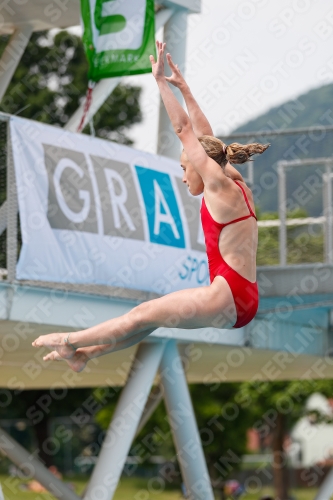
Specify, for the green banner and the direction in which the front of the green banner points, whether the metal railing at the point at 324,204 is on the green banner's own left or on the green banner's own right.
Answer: on the green banner's own left

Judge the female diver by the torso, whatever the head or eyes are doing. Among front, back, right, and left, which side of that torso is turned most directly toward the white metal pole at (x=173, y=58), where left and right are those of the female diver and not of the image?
right

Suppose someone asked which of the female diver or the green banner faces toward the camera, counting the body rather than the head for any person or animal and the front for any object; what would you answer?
the green banner

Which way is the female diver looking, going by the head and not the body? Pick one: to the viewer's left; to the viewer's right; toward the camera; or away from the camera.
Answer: to the viewer's left

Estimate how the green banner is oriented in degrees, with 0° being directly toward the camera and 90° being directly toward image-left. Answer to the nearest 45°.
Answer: approximately 0°

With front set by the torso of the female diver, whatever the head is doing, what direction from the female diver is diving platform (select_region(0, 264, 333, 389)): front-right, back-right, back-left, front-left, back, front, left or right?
right

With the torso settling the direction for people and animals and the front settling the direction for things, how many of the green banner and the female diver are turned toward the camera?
1

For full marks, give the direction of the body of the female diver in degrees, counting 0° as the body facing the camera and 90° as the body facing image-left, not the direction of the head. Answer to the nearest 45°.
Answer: approximately 90°

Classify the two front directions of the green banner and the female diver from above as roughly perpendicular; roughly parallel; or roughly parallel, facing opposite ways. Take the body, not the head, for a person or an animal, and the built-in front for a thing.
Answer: roughly perpendicular
